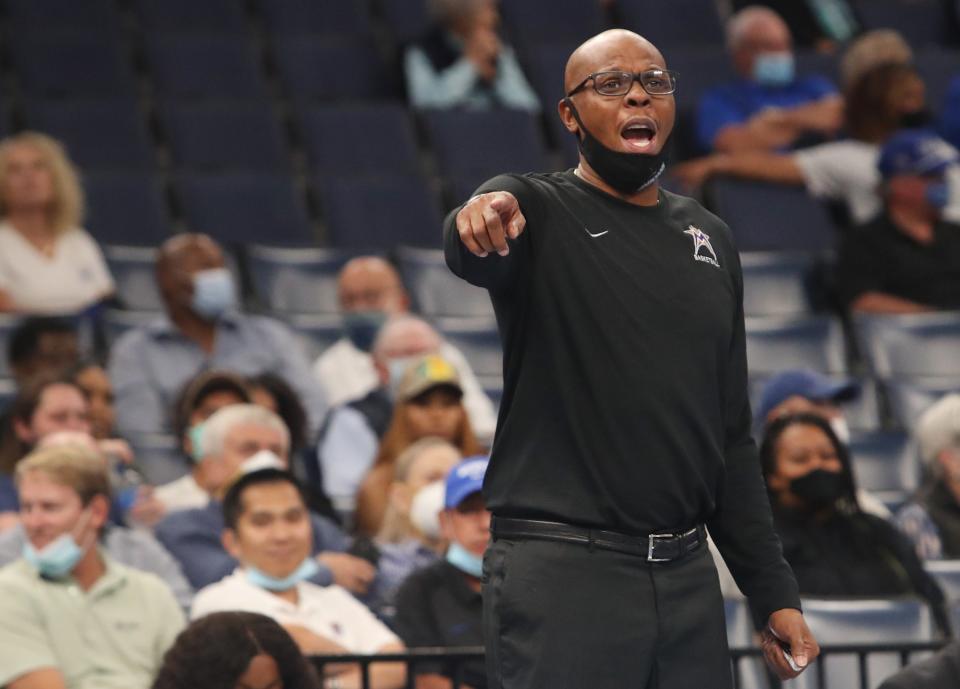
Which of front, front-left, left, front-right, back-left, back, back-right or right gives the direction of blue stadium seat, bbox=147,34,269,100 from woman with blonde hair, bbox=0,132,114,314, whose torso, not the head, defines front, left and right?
back-left

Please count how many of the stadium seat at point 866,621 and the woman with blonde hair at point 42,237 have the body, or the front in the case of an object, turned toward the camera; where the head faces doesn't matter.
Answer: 2

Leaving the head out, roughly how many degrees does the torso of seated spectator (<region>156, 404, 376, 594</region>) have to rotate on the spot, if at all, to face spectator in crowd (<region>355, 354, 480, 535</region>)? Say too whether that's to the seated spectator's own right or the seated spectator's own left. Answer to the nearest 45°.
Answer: approximately 90° to the seated spectator's own left

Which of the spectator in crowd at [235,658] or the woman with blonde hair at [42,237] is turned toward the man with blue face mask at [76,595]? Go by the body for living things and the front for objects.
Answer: the woman with blonde hair

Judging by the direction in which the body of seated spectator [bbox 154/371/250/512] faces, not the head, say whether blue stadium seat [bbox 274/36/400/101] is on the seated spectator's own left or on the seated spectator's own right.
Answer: on the seated spectator's own left

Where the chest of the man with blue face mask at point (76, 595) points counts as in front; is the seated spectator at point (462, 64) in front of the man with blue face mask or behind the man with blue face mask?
behind

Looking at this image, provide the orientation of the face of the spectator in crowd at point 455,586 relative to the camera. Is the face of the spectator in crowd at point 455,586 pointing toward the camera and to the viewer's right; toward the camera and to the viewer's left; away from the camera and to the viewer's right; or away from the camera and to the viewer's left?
toward the camera and to the viewer's right

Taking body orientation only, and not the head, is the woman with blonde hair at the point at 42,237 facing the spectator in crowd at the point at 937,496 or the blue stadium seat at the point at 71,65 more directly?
the spectator in crowd

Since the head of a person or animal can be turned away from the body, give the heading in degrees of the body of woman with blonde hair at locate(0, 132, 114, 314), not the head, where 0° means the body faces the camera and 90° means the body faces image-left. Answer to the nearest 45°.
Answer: approximately 0°

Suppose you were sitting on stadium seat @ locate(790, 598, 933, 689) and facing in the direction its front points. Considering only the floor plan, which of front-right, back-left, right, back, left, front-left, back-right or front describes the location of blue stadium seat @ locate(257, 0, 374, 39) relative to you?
back-right

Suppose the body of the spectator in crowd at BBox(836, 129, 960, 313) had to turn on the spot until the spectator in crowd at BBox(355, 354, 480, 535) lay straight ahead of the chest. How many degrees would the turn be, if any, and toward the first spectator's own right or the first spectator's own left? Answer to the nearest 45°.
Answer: approximately 90° to the first spectator's own right

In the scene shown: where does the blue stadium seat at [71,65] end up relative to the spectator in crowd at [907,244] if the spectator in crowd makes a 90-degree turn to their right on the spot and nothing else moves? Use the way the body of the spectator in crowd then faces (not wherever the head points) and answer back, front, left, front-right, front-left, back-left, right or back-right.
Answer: front-right

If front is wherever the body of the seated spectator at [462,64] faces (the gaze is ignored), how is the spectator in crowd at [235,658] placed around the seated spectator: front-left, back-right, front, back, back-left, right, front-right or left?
front-right

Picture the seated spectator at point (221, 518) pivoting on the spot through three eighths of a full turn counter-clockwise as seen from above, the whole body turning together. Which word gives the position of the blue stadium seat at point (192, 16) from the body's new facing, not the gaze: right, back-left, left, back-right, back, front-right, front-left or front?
front

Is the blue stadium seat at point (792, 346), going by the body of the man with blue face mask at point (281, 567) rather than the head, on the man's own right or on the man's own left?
on the man's own left
